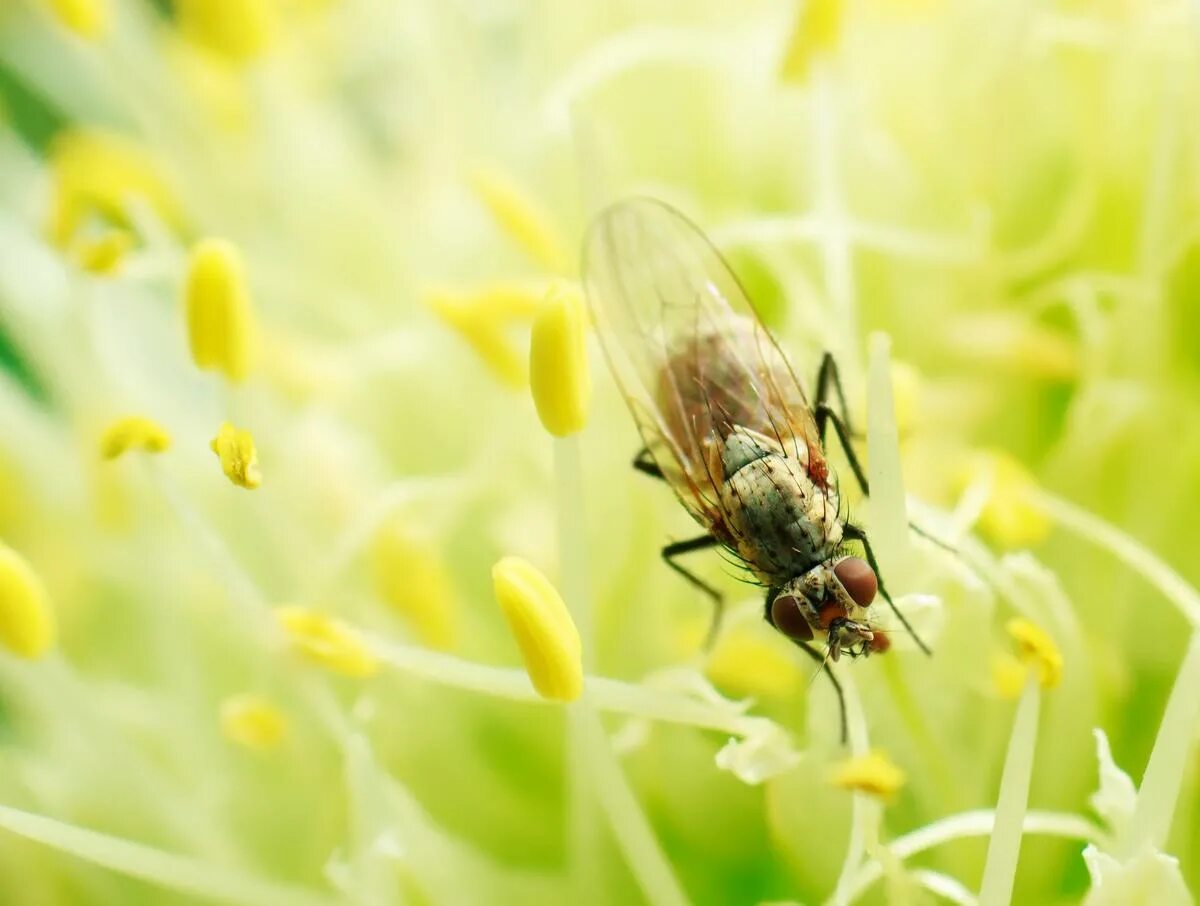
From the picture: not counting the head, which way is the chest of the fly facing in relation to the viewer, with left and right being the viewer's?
facing the viewer and to the right of the viewer
